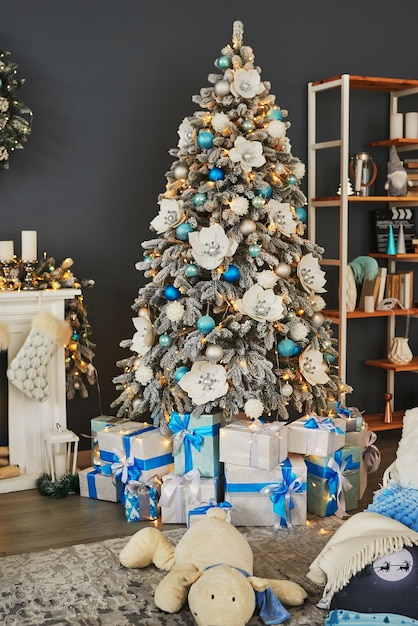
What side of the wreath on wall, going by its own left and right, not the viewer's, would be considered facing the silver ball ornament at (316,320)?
left

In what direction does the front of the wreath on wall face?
toward the camera

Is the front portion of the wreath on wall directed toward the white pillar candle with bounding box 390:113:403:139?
no

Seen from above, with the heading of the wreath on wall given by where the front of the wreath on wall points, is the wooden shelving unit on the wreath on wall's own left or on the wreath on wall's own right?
on the wreath on wall's own left

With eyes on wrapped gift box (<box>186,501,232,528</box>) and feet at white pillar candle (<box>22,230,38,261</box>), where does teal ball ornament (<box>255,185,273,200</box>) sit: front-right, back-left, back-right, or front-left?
front-left

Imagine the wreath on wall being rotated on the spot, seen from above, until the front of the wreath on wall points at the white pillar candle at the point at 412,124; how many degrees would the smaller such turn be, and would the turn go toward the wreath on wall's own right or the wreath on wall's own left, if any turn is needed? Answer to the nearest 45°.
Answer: approximately 90° to the wreath on wall's own left

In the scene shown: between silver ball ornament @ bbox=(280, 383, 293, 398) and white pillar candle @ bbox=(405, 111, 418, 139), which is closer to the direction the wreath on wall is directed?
the silver ball ornament

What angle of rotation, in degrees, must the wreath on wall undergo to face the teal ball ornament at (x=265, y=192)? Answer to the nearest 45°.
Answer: approximately 45° to its left
